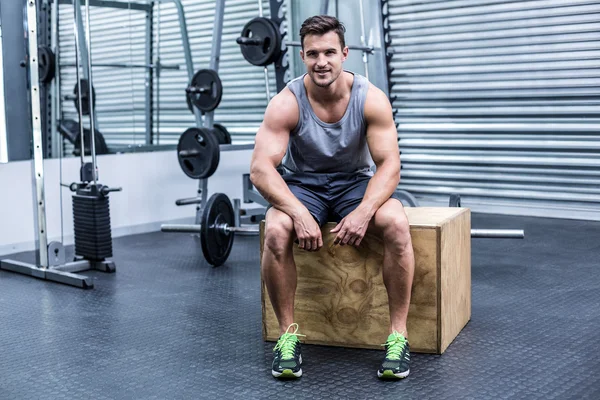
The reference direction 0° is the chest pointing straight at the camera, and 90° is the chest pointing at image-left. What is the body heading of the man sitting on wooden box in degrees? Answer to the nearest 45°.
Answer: approximately 0°

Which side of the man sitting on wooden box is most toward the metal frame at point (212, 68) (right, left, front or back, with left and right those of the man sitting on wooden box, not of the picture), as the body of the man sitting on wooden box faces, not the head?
back

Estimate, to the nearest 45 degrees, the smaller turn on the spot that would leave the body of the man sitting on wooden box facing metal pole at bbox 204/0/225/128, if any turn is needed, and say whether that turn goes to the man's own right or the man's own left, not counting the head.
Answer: approximately 180°

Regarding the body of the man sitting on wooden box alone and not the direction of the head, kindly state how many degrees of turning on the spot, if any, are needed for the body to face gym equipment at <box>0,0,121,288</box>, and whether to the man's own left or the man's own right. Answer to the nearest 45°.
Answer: approximately 135° to the man's own right

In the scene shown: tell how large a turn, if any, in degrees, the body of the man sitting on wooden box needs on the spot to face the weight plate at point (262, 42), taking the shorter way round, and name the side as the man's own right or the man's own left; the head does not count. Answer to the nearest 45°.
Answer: approximately 180°

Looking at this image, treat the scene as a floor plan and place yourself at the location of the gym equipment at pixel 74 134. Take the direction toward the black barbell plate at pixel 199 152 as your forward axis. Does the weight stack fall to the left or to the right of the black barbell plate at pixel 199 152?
right

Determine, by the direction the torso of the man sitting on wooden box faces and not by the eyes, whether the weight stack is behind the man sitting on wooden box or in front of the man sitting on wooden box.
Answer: behind

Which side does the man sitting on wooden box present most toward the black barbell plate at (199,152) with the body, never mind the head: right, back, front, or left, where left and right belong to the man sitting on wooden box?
back

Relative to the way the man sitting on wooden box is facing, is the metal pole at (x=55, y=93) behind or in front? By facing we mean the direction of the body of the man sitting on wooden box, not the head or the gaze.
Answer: behind

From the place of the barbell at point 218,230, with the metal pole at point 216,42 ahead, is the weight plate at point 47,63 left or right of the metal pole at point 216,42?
left

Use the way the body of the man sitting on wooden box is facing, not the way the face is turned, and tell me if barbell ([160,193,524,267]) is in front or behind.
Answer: behind

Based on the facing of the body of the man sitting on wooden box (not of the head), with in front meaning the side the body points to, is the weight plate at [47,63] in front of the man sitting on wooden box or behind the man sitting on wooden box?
behind
